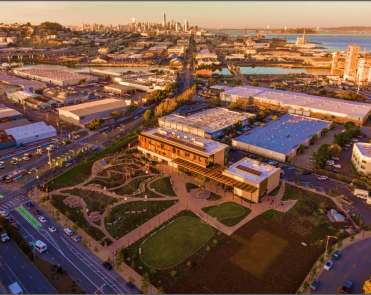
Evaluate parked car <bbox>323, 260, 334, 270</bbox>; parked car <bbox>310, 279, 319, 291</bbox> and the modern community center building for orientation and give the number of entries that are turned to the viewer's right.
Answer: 0

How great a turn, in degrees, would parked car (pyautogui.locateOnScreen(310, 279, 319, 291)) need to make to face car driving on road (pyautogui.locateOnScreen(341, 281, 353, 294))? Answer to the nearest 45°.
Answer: approximately 135° to its left

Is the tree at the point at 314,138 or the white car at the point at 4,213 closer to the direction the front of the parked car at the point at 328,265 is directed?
the white car

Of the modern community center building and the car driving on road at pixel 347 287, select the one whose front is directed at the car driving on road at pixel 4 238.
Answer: the modern community center building

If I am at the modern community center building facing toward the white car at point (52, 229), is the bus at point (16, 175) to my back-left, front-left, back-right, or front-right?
front-right

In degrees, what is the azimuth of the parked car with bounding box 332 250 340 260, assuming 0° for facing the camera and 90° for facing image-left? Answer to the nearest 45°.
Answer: approximately 45°
